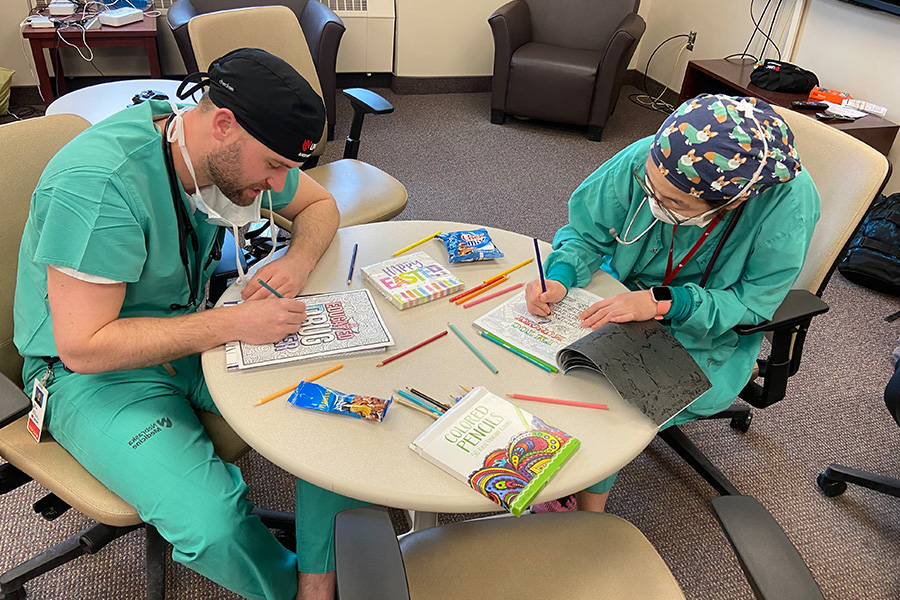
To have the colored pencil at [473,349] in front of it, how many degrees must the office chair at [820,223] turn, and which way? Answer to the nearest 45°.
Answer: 0° — it already faces it

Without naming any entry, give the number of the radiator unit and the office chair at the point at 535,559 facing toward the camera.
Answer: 1

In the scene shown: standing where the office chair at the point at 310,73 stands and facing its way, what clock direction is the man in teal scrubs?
The man in teal scrubs is roughly at 2 o'clock from the office chair.

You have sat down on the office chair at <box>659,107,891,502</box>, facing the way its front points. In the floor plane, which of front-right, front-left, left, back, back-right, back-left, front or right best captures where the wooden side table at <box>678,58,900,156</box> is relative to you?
back-right

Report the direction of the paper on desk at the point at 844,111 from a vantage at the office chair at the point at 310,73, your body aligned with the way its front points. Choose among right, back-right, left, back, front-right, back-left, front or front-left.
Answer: front-left

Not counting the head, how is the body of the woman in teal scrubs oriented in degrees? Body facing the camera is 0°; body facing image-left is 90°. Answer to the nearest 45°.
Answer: approximately 45°

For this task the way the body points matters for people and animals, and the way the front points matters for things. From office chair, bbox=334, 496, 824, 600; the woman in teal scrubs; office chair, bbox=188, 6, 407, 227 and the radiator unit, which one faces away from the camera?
office chair, bbox=334, 496, 824, 600

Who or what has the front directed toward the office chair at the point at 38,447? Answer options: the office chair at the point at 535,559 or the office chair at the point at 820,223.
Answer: the office chair at the point at 820,223

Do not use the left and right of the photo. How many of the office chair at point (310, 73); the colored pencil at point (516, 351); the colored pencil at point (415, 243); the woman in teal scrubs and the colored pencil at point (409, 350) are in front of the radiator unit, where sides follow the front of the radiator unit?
5

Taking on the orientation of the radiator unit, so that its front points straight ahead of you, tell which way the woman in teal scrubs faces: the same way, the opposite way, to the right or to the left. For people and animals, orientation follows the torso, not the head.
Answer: to the right

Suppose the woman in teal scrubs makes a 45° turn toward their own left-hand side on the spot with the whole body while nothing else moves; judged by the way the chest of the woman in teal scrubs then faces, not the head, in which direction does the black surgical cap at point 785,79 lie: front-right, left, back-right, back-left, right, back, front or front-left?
back

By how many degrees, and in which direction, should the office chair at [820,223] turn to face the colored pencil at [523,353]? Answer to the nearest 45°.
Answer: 0° — it already faces it

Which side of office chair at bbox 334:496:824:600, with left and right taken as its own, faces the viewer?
back

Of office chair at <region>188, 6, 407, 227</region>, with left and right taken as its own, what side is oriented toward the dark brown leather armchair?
left

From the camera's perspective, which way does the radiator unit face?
toward the camera
